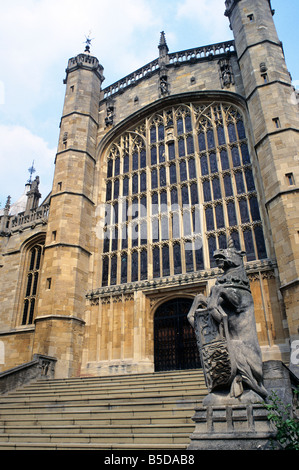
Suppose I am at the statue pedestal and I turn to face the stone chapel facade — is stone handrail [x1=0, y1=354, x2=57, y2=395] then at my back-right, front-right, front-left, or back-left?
front-left

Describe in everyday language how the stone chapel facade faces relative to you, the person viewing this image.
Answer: facing the viewer and to the left of the viewer

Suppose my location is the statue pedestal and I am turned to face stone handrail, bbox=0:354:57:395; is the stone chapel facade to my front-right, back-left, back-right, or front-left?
front-right

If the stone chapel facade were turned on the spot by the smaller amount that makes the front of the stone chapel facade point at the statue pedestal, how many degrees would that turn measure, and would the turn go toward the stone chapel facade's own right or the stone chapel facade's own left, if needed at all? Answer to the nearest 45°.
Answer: approximately 45° to the stone chapel facade's own left
